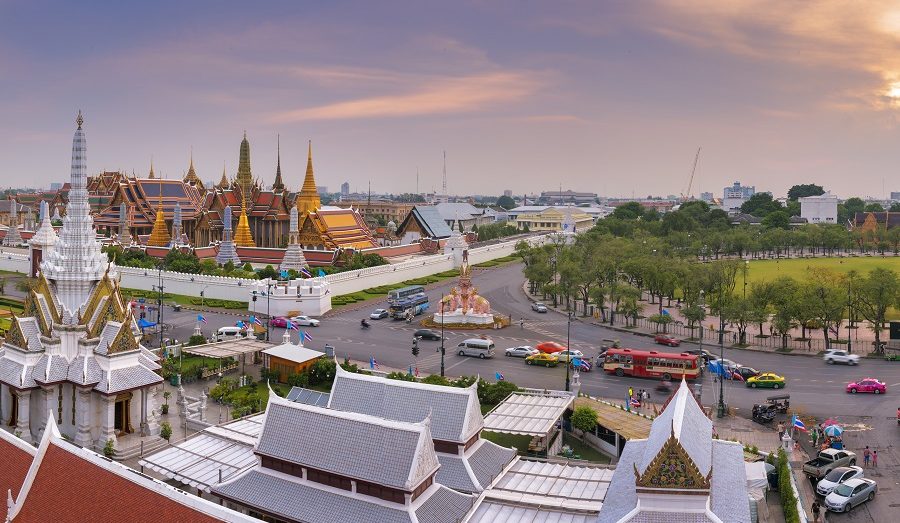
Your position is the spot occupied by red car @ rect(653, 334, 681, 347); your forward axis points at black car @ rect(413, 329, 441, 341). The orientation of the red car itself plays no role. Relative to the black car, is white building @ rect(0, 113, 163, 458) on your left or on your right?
left

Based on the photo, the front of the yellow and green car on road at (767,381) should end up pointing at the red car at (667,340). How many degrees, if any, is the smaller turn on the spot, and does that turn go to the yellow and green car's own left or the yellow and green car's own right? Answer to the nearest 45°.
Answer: approximately 45° to the yellow and green car's own right

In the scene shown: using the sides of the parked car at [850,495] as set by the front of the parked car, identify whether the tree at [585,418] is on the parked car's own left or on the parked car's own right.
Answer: on the parked car's own right

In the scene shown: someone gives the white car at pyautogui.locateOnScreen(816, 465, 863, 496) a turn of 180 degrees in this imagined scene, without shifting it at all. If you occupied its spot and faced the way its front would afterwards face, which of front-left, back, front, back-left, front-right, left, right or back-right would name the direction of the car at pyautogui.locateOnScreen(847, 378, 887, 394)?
front-left

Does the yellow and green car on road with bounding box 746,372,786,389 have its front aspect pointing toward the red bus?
yes

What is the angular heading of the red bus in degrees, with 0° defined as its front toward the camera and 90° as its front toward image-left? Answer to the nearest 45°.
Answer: approximately 90°

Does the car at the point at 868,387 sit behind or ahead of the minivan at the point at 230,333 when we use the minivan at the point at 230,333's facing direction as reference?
behind

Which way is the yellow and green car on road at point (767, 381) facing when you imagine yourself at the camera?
facing to the left of the viewer

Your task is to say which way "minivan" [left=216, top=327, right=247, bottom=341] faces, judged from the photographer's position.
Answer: facing to the left of the viewer

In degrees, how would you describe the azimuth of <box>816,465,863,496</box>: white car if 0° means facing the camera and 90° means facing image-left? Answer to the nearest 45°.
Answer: approximately 45°
